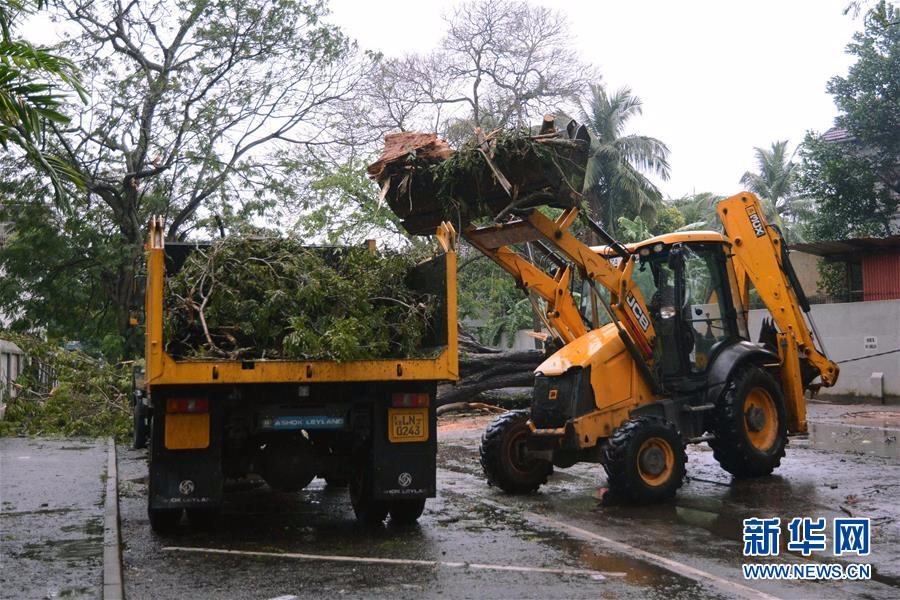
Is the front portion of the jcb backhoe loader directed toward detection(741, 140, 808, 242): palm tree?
no

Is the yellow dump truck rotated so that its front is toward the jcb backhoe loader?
no

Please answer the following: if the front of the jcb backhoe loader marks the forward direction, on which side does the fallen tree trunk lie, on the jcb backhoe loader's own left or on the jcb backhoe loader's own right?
on the jcb backhoe loader's own right

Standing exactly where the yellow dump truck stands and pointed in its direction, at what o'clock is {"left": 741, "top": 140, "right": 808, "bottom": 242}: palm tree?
The palm tree is roughly at 1 o'clock from the yellow dump truck.

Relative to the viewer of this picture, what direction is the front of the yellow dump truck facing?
facing away from the viewer

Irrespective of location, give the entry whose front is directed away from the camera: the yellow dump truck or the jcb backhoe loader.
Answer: the yellow dump truck

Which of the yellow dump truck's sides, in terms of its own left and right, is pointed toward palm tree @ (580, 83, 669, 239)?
front

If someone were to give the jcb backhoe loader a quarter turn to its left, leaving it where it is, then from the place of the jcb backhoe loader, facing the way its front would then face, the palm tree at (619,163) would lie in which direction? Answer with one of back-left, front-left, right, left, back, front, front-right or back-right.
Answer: back-left

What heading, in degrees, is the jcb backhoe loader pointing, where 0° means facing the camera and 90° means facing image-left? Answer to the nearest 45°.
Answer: approximately 45°

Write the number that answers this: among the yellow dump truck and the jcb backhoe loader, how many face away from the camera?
1

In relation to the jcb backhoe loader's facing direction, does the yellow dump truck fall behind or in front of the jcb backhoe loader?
in front

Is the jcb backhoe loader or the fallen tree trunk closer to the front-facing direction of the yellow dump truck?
the fallen tree trunk
